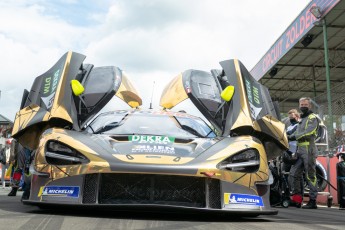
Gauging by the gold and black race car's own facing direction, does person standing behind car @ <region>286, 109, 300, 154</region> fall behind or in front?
behind

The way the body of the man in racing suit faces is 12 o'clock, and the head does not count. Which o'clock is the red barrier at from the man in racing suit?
The red barrier is roughly at 5 o'clock from the man in racing suit.

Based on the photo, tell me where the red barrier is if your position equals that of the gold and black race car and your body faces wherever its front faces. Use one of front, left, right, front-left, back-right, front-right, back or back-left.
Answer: back-left

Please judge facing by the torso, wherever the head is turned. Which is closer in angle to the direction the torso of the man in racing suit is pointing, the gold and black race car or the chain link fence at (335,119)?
the gold and black race car

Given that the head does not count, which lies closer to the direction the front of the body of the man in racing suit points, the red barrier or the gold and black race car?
the gold and black race car

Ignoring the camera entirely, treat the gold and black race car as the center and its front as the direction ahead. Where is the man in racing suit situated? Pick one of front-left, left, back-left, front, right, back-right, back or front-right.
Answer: back-left

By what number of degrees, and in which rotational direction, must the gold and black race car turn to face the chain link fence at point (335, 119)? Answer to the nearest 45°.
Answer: approximately 135° to its left

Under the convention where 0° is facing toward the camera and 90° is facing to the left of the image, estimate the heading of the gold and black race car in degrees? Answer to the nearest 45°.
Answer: approximately 0°
